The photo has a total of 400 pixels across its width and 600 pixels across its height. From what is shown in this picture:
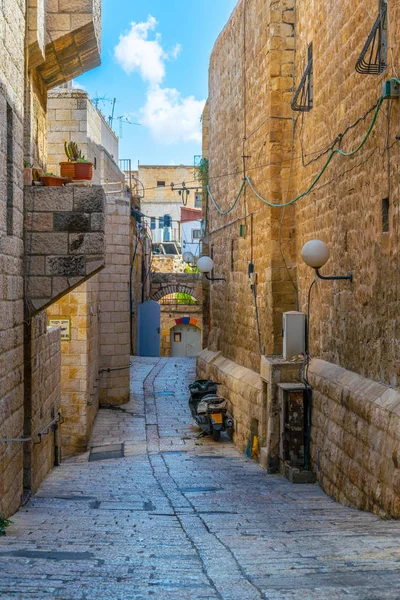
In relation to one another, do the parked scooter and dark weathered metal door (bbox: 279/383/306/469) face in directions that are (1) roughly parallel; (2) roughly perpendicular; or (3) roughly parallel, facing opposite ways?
roughly perpendicular

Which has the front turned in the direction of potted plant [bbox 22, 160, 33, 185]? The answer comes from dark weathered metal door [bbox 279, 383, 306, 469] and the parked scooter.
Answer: the dark weathered metal door

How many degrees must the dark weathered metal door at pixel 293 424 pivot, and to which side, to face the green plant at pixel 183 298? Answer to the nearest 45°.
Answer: approximately 135° to its right

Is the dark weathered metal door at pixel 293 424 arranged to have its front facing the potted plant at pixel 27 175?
yes

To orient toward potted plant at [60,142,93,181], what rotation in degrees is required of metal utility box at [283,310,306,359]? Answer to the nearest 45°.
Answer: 0° — it already faces it

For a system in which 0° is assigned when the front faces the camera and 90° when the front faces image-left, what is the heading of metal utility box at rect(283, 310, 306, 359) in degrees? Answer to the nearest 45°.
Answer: approximately 45°

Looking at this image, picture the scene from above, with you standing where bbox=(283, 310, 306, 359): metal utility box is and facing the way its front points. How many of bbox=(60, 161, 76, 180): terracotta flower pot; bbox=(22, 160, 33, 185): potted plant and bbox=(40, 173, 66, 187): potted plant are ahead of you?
3

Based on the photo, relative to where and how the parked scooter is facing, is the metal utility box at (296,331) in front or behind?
behind

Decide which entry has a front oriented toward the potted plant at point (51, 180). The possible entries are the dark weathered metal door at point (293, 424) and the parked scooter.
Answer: the dark weathered metal door
